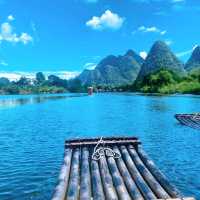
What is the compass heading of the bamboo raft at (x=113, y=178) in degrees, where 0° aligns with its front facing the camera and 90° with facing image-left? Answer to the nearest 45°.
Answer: approximately 180°
